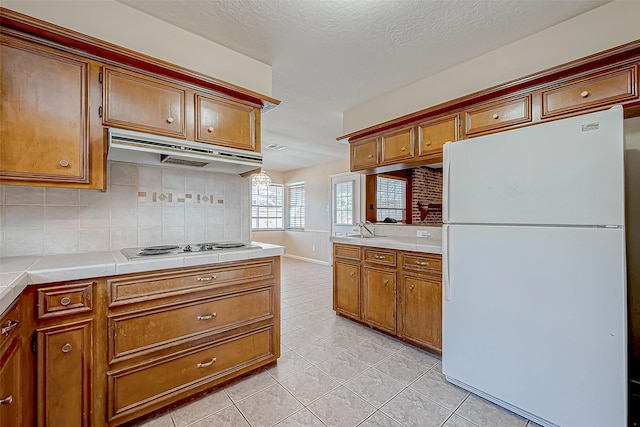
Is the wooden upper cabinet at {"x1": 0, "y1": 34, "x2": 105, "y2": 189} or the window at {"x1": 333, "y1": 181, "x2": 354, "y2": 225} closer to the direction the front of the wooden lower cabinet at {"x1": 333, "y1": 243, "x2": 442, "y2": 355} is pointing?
the wooden upper cabinet

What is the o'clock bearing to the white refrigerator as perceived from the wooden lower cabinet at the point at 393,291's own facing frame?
The white refrigerator is roughly at 9 o'clock from the wooden lower cabinet.

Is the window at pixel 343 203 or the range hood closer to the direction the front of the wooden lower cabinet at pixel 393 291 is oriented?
the range hood

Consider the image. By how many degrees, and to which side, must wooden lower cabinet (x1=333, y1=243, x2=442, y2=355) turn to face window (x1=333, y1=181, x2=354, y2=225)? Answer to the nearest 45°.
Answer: approximately 135° to its right

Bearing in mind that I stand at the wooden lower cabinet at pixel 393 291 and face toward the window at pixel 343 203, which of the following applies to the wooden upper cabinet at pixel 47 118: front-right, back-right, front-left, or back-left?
back-left

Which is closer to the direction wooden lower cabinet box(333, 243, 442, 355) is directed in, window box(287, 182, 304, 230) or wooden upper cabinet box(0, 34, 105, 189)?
the wooden upper cabinet

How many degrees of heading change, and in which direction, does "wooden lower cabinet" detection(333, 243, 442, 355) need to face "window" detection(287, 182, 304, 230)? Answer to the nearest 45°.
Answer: approximately 90° to its right

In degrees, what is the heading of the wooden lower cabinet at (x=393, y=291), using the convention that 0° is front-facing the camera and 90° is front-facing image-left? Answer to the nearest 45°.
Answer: approximately 45°
